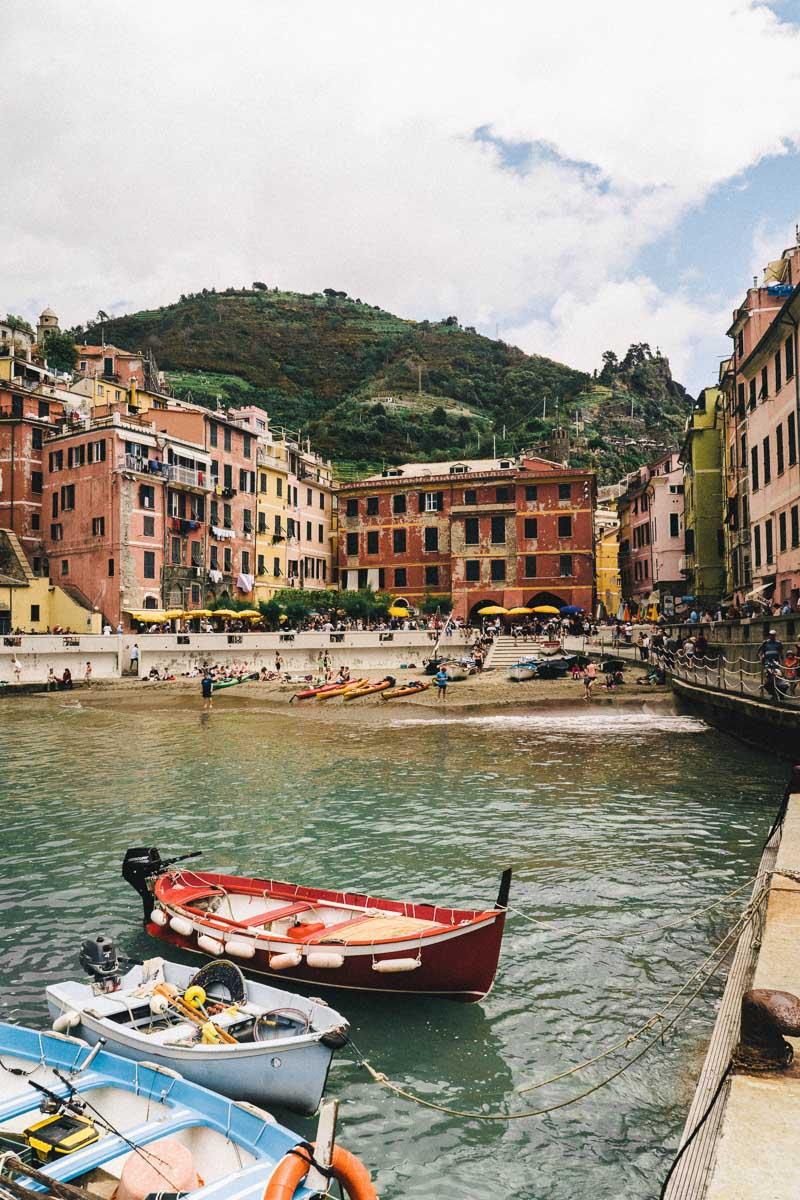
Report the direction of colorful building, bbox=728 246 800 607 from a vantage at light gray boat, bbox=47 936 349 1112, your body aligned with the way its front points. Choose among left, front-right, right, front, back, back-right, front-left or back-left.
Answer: left

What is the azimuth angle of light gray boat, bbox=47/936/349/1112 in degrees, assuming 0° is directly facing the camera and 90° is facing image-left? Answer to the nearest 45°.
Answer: approximately 315°

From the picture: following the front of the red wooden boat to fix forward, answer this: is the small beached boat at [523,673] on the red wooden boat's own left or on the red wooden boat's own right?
on the red wooden boat's own left

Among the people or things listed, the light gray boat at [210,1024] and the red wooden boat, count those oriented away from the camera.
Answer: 0
